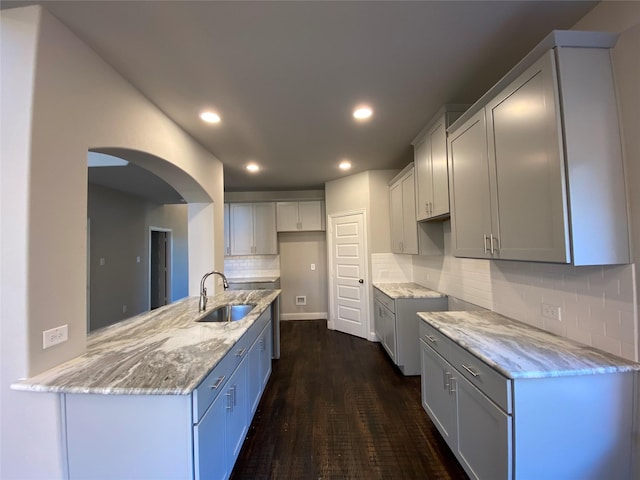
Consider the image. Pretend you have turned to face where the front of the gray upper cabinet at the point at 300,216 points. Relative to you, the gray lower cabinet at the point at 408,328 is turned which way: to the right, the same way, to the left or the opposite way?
to the right

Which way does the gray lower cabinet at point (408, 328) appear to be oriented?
to the viewer's left

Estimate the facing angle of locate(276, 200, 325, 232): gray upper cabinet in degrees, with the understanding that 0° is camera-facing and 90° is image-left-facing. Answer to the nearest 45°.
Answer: approximately 0°

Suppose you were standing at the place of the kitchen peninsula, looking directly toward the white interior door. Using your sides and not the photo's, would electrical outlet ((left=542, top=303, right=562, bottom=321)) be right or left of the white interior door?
right

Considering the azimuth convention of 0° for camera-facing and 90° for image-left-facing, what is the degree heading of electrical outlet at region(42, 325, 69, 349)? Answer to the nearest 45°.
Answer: approximately 315°

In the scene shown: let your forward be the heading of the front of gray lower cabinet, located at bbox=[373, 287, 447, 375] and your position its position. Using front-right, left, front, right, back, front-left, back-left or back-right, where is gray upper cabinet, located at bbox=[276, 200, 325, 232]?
front-right

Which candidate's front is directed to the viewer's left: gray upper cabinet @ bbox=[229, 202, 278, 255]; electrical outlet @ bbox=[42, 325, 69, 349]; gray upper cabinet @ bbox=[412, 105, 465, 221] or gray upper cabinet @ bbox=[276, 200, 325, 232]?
gray upper cabinet @ bbox=[412, 105, 465, 221]

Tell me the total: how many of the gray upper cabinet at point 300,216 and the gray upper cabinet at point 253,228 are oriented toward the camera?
2

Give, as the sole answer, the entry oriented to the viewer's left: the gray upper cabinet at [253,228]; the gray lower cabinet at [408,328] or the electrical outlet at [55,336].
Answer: the gray lower cabinet

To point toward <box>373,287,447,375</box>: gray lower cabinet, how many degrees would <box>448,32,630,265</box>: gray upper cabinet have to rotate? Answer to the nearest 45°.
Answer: approximately 90° to its right
